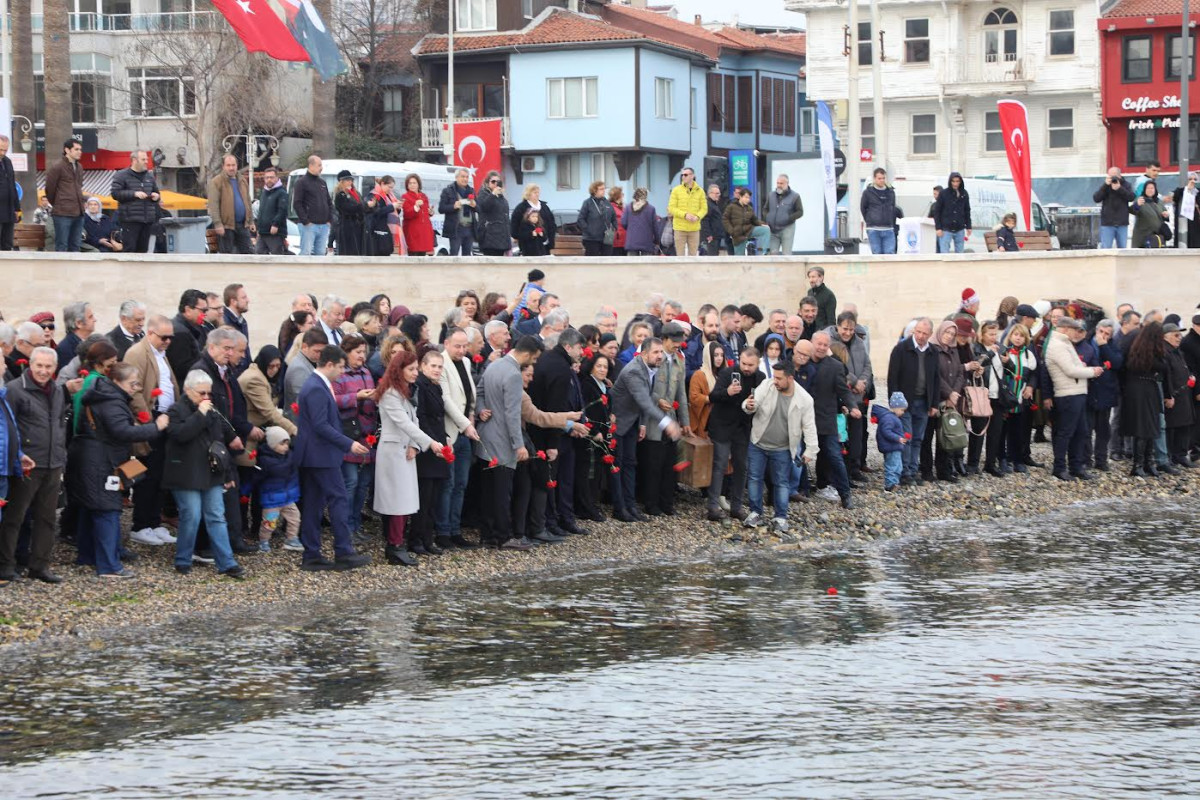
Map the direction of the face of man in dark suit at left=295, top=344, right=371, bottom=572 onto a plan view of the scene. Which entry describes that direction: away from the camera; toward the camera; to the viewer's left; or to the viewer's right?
to the viewer's right

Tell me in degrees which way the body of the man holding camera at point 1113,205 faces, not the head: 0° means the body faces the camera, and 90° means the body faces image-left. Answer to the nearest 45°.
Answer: approximately 0°

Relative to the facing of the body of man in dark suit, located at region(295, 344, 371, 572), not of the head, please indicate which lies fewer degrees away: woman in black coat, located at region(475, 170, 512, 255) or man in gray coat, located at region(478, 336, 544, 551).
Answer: the man in gray coat

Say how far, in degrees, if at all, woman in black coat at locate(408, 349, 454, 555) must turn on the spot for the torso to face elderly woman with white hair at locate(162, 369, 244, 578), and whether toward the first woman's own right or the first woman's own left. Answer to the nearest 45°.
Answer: approximately 90° to the first woman's own right

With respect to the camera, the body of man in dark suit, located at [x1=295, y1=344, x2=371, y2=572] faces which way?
to the viewer's right

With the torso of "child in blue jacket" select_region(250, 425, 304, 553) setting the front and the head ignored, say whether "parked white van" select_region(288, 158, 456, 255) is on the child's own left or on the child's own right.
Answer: on the child's own left

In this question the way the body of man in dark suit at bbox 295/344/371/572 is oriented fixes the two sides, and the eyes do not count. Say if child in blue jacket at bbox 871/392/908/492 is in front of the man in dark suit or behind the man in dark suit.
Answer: in front

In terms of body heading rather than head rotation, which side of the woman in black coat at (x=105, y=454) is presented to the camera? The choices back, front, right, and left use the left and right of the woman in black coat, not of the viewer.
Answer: right

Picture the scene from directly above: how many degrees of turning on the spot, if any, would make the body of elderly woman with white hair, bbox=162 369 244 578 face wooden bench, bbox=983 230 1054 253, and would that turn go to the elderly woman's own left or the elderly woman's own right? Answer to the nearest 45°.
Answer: approximately 90° to the elderly woman's own left

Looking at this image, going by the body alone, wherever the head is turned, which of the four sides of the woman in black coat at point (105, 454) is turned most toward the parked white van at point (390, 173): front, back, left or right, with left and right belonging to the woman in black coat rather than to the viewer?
left
